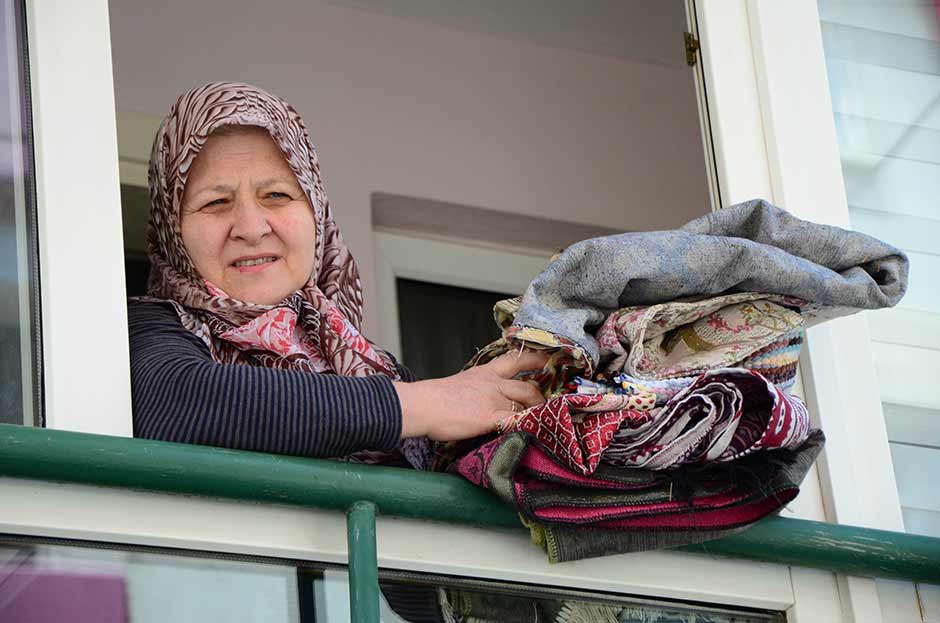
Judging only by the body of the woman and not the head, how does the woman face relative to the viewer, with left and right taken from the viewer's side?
facing the viewer and to the right of the viewer

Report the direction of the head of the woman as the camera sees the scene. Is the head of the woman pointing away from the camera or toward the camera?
toward the camera
